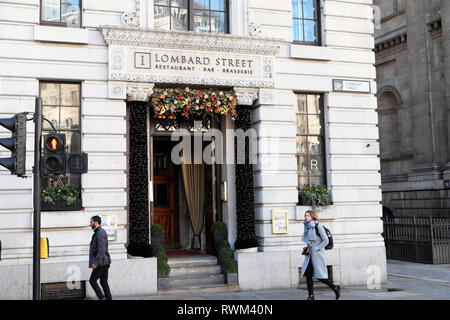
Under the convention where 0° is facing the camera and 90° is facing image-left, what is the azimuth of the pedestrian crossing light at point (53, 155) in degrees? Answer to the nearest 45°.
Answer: approximately 0°

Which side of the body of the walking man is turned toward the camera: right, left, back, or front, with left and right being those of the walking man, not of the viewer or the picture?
left

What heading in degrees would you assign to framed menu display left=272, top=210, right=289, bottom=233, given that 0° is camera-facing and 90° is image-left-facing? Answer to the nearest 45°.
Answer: approximately 0°

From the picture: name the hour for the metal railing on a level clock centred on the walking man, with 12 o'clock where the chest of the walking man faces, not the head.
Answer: The metal railing is roughly at 5 o'clock from the walking man.

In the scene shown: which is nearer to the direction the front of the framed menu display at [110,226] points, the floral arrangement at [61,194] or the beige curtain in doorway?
the floral arrangement

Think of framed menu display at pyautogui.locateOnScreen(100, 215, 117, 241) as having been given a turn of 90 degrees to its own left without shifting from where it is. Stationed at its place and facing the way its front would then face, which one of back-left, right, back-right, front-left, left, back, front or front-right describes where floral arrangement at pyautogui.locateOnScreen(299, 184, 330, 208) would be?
front

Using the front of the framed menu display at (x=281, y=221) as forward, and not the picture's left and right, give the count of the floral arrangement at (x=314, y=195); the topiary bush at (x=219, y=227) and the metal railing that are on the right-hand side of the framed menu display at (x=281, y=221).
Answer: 1

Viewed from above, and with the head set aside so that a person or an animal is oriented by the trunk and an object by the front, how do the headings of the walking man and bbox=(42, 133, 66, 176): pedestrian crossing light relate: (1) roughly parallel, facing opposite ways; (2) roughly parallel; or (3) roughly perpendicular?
roughly perpendicular

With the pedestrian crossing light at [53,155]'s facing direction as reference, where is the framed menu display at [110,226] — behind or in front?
behind

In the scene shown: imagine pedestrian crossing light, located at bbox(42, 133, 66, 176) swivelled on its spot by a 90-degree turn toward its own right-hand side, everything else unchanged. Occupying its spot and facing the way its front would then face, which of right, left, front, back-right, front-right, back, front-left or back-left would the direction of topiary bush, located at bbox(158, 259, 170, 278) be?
back-right

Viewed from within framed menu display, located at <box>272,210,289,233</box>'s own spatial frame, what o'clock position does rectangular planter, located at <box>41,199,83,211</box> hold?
The rectangular planter is roughly at 2 o'clock from the framed menu display.
